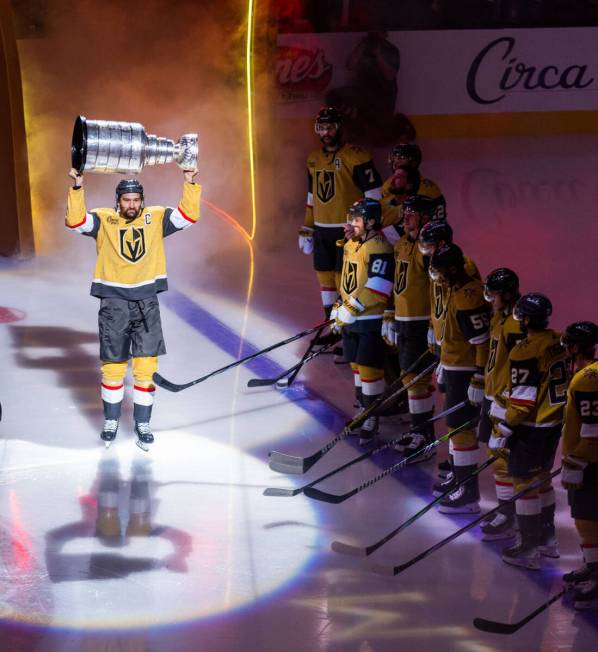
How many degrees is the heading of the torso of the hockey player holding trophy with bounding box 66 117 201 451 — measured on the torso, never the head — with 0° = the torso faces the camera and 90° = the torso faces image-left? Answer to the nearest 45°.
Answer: approximately 0°
